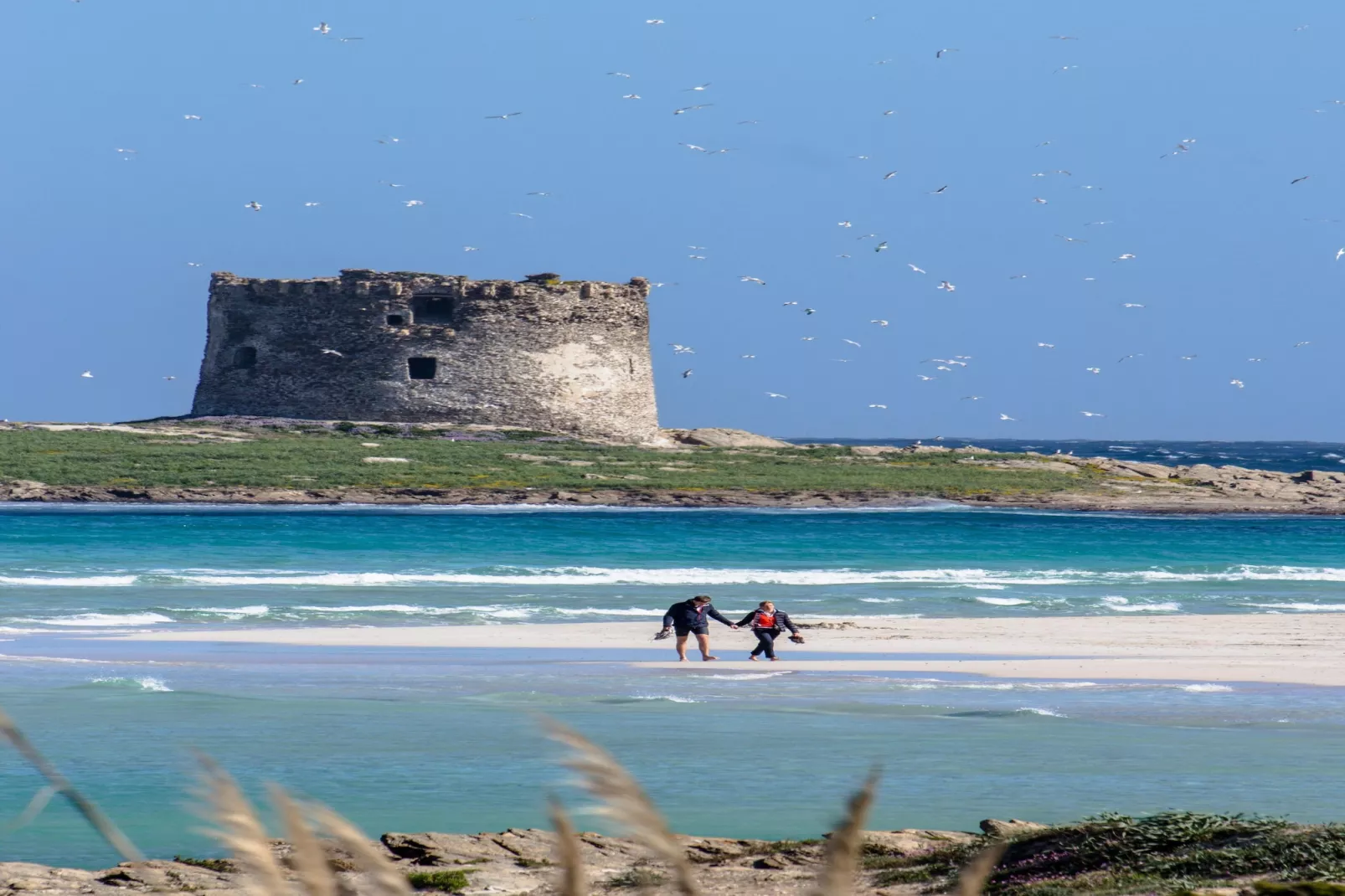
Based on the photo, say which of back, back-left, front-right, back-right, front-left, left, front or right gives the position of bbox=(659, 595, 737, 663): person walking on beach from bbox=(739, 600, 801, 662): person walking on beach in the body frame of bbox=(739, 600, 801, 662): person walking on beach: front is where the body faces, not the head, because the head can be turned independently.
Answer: right

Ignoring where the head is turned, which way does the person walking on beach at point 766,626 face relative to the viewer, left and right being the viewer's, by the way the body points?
facing the viewer

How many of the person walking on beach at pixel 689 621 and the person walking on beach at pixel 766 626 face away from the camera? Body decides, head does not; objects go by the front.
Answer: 0

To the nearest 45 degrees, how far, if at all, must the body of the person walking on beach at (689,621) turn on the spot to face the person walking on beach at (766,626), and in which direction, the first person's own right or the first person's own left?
approximately 45° to the first person's own left

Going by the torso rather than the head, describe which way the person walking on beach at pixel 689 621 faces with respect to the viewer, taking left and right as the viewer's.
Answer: facing the viewer and to the right of the viewer
